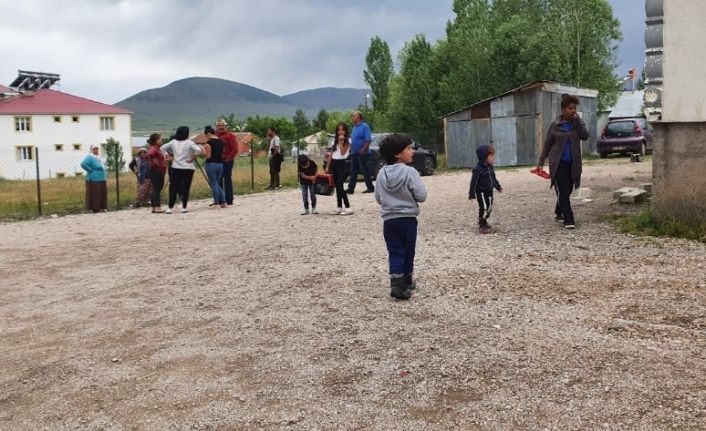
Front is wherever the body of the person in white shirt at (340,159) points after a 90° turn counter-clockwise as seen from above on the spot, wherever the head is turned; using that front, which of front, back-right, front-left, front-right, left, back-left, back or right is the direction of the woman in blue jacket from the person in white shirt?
back-left

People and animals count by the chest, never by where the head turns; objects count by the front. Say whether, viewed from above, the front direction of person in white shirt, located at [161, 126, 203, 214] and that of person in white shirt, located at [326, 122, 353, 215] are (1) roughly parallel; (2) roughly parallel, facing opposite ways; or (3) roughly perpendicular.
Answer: roughly parallel, facing opposite ways

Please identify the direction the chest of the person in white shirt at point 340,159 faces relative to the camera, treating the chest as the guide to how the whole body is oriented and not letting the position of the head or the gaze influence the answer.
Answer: toward the camera

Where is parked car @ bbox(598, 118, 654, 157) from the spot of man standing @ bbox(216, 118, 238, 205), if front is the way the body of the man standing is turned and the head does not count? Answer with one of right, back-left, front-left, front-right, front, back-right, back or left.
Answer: back

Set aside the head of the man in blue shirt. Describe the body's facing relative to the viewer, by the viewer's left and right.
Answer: facing the viewer and to the left of the viewer

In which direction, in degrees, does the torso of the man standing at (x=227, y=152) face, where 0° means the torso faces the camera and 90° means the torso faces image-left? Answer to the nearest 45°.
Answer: approximately 45°

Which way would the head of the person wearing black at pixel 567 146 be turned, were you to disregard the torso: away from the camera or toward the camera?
toward the camera

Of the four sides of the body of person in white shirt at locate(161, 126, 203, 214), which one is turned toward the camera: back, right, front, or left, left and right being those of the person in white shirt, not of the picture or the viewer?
back

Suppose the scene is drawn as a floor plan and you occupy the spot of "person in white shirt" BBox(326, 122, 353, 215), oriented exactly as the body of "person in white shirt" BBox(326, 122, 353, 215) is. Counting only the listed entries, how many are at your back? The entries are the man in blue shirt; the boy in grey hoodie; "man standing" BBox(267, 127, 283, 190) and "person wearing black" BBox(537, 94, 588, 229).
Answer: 2

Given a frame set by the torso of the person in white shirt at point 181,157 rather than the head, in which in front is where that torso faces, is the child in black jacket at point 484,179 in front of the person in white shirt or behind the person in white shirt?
behind

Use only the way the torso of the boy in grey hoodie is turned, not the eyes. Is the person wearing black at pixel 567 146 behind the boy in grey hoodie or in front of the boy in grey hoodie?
in front

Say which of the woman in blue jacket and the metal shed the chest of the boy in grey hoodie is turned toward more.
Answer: the metal shed

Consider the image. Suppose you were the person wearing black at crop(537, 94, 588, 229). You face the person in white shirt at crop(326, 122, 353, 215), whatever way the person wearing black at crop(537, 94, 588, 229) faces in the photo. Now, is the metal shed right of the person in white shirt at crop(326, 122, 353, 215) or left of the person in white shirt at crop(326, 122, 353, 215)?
right

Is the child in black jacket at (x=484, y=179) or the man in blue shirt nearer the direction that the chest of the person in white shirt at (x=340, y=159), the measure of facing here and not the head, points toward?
the child in black jacket

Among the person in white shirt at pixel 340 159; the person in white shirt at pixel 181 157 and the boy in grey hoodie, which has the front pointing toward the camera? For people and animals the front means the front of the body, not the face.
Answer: the person in white shirt at pixel 340 159

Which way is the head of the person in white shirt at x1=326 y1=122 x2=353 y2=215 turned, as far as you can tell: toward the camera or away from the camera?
toward the camera
